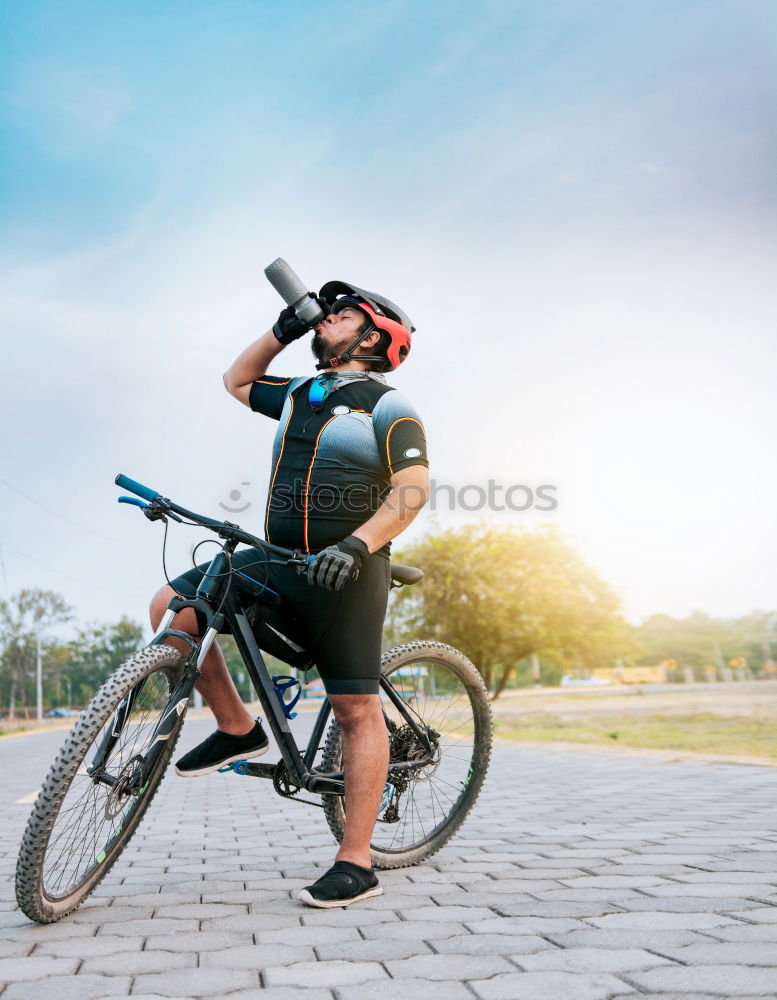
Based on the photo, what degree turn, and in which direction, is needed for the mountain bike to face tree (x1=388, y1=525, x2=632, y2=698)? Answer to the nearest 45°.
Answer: approximately 135° to its right

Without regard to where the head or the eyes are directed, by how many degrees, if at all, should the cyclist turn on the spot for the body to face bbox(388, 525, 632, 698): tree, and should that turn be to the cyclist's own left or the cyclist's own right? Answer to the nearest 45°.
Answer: approximately 135° to the cyclist's own right

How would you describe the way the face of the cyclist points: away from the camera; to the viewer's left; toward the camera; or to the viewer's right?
to the viewer's left

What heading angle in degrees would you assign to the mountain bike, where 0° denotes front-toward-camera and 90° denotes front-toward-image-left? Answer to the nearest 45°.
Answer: approximately 45°

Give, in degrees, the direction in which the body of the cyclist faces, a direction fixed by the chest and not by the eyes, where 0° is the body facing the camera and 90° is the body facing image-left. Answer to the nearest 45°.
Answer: approximately 45°
